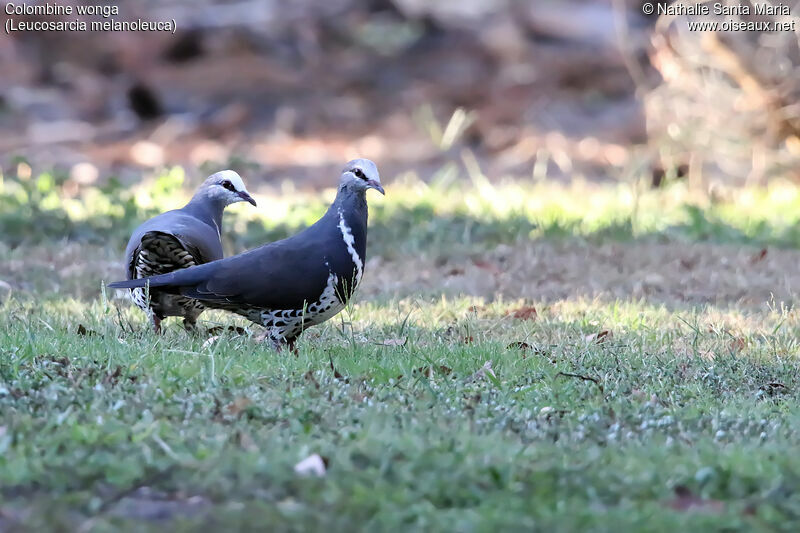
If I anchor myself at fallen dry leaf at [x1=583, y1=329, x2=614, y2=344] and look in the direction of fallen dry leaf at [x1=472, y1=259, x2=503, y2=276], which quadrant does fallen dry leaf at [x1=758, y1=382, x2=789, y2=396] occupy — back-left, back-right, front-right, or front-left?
back-right

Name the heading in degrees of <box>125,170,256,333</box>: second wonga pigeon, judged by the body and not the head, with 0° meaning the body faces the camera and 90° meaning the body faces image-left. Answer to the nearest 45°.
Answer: approximately 225°

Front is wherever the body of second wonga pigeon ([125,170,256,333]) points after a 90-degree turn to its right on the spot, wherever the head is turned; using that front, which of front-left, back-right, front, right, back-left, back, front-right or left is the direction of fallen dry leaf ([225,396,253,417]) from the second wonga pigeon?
front-right

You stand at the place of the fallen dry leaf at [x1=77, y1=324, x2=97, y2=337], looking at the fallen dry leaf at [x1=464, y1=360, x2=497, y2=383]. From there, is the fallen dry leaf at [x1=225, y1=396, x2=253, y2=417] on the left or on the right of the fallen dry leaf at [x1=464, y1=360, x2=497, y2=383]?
right

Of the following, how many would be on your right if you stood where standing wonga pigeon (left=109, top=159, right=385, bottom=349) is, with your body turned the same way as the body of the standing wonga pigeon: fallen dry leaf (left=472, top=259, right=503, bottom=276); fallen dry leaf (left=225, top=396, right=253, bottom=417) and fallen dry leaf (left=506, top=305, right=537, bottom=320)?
1

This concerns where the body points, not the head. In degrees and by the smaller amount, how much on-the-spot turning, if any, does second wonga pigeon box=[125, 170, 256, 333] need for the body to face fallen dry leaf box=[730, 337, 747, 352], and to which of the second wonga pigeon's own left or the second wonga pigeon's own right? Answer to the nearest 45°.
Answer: approximately 45° to the second wonga pigeon's own right

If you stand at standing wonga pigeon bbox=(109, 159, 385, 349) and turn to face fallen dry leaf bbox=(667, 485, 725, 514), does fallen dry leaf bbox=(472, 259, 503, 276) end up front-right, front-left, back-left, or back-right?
back-left

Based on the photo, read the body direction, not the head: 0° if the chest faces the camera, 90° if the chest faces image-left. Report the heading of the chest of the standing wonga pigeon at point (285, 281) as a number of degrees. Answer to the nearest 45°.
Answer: approximately 270°
